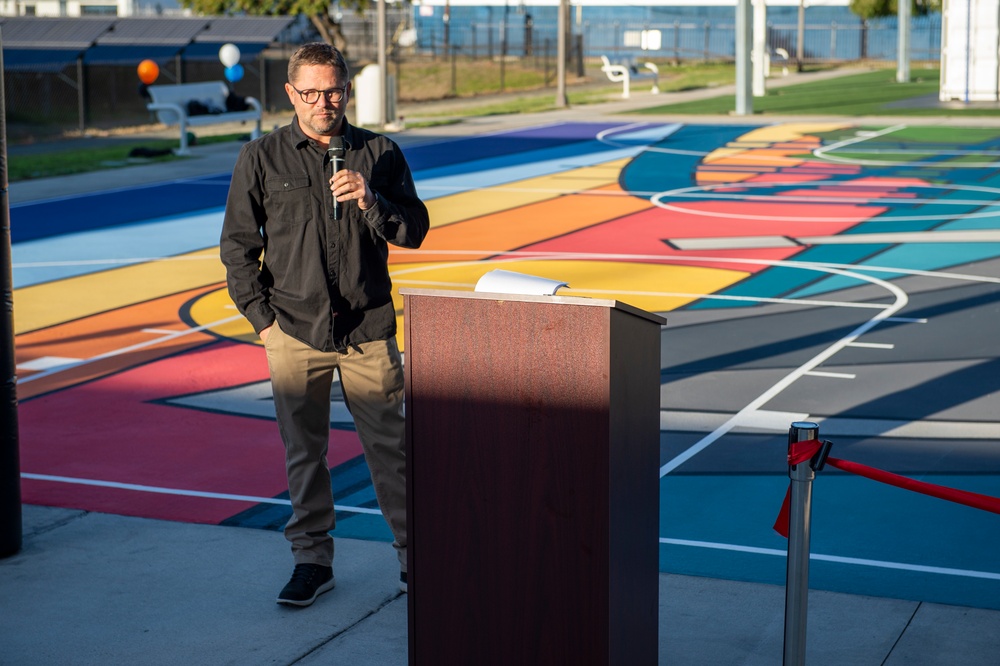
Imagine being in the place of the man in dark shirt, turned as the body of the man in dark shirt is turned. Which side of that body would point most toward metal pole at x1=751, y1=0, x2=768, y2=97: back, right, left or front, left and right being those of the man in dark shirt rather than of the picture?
back

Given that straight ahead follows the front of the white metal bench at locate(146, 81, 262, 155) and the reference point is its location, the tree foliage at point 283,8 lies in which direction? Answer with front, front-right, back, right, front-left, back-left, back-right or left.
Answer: back-left

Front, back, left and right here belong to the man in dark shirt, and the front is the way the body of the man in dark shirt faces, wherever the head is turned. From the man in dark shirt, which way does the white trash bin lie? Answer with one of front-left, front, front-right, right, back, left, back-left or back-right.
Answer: back

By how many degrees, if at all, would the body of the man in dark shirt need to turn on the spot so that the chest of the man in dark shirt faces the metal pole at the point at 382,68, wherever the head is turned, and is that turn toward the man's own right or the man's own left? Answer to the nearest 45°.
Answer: approximately 180°

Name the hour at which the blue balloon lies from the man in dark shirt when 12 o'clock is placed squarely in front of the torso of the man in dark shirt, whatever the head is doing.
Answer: The blue balloon is roughly at 6 o'clock from the man in dark shirt.

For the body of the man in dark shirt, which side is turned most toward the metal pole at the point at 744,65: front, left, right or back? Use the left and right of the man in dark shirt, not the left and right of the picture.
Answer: back
